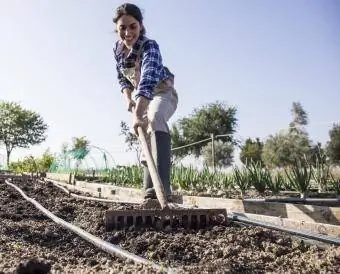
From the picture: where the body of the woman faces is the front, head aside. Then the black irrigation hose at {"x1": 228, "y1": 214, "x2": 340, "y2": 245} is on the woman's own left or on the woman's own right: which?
on the woman's own left

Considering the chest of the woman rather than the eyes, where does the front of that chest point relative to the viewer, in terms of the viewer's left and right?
facing the viewer and to the left of the viewer

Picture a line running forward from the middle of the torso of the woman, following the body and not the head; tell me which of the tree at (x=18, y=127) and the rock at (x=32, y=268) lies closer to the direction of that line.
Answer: the rock

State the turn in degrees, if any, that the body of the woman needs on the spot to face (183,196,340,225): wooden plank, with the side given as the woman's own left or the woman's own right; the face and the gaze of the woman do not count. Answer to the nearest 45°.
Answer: approximately 135° to the woman's own left

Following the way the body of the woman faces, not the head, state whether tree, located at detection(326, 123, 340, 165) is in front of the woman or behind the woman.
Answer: behind

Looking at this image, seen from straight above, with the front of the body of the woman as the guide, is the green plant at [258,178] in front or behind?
behind

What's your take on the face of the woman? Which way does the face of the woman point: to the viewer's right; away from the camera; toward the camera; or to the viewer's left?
toward the camera

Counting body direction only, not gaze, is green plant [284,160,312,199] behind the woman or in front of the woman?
behind
